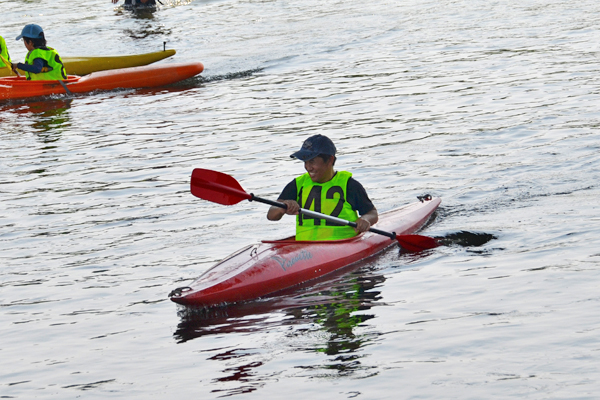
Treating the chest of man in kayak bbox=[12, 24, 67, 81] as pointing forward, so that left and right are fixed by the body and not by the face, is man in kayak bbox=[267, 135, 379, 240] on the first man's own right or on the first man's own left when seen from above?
on the first man's own left

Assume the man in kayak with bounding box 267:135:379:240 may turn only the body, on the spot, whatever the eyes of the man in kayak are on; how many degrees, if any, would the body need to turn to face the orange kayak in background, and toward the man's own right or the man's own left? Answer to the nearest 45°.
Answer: approximately 135° to the man's own right

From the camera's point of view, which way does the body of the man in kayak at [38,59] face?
to the viewer's left

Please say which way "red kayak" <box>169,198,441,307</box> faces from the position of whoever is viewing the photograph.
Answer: facing the viewer and to the left of the viewer

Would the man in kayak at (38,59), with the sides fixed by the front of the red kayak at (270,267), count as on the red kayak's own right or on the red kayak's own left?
on the red kayak's own right

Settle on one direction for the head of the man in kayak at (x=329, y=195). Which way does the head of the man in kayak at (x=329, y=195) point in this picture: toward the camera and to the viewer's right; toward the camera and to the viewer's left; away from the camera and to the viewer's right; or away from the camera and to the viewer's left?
toward the camera and to the viewer's left

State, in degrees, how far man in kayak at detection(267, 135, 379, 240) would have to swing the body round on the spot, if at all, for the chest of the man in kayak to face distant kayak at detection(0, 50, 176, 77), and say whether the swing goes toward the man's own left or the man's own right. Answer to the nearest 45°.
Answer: approximately 135° to the man's own right

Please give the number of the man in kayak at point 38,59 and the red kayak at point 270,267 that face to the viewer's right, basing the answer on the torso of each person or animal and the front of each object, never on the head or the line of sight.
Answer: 0
